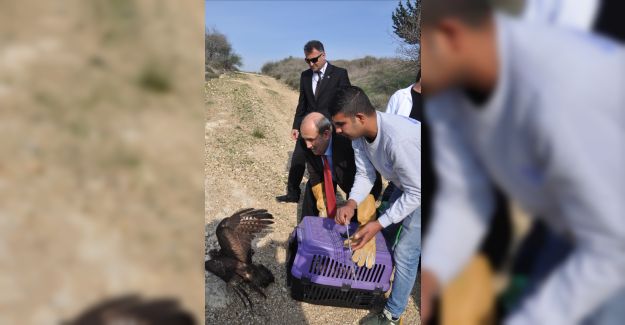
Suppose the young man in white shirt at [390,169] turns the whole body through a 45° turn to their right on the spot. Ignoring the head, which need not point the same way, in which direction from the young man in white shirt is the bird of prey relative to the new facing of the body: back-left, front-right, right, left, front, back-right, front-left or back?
front

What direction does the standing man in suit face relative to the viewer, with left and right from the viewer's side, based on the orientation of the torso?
facing the viewer and to the left of the viewer

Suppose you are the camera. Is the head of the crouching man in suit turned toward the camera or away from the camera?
toward the camera

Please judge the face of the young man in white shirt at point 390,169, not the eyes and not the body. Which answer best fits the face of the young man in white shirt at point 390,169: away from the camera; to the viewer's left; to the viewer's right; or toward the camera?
to the viewer's left

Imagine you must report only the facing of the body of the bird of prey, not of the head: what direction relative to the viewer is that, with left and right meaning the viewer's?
facing to the left of the viewer

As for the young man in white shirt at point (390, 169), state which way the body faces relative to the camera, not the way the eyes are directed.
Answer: to the viewer's left
